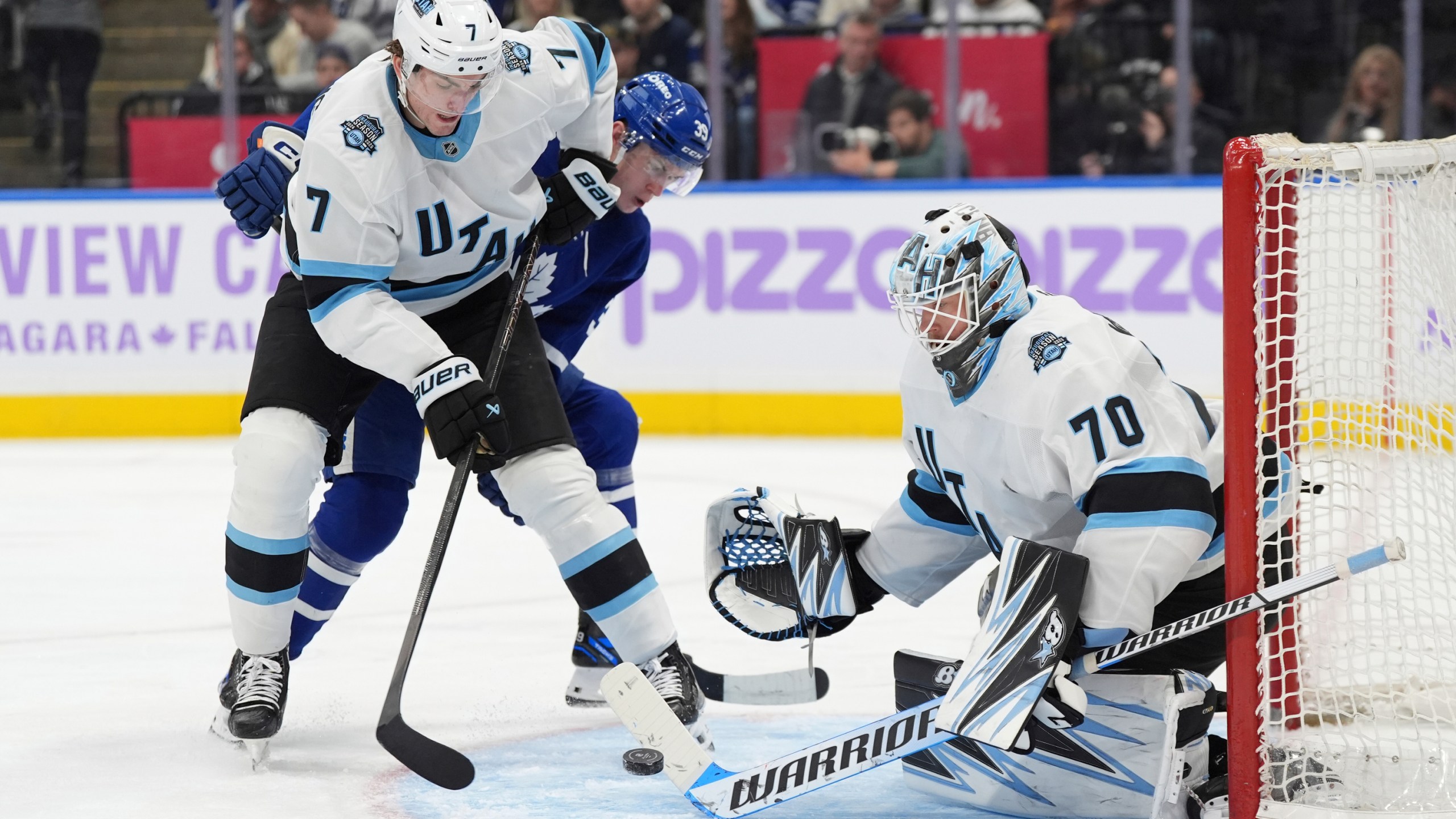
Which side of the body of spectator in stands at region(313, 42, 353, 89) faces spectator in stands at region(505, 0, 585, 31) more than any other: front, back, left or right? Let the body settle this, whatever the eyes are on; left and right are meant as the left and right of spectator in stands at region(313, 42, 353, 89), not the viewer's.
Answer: left

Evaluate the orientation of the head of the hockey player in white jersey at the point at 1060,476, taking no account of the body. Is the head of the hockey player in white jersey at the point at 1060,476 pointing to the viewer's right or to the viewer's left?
to the viewer's left

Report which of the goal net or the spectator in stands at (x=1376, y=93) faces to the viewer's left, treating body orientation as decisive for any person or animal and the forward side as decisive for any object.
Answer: the goal net

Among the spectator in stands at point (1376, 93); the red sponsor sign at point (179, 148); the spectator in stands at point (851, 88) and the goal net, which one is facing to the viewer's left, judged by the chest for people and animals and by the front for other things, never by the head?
the goal net

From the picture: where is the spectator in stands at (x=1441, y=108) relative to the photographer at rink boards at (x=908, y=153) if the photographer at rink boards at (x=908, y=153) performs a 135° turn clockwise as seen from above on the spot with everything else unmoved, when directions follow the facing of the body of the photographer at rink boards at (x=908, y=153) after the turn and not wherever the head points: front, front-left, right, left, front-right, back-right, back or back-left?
right
